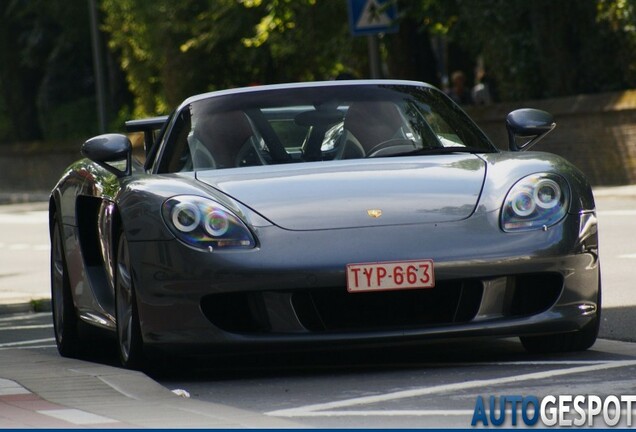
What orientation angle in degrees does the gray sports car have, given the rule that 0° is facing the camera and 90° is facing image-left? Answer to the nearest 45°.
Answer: approximately 0°

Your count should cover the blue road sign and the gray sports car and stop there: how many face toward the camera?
2

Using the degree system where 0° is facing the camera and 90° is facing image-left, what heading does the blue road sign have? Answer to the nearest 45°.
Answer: approximately 0°

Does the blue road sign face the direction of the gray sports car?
yes

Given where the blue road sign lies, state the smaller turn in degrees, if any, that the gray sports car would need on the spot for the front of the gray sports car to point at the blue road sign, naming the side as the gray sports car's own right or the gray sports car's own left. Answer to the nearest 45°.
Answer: approximately 180°
